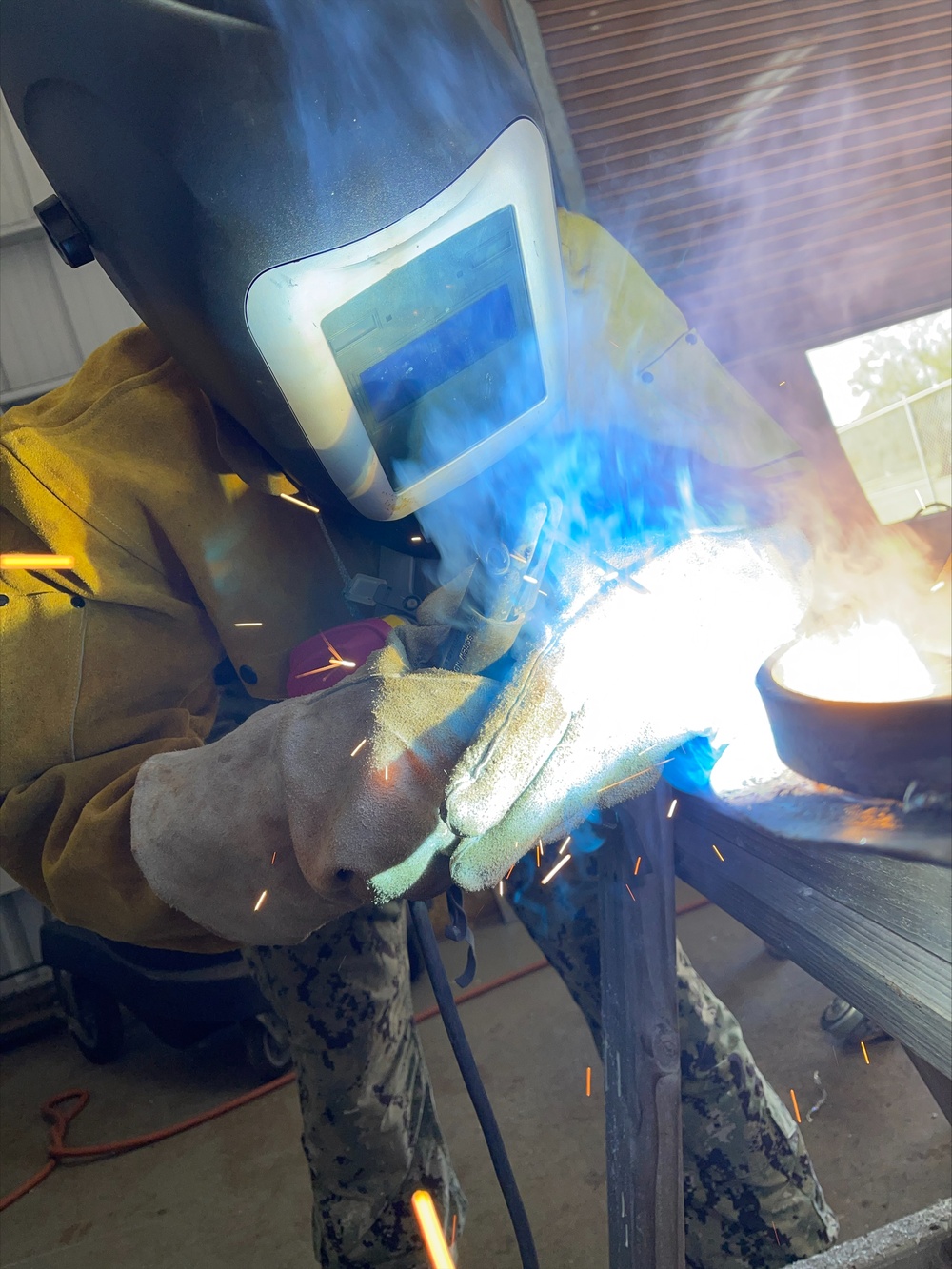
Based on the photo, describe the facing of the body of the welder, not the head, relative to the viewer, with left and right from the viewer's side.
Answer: facing the viewer and to the right of the viewer

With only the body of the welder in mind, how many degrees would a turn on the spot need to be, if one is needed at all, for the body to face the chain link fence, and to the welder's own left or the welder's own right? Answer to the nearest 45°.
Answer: approximately 90° to the welder's own left
